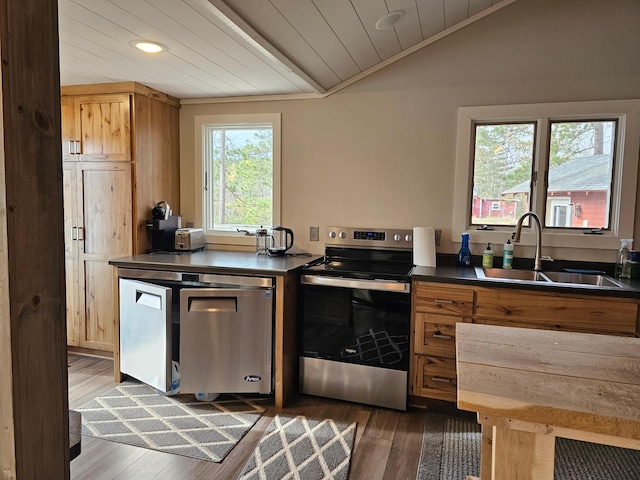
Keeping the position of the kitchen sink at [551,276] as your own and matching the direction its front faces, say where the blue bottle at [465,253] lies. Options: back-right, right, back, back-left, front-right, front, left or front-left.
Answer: right

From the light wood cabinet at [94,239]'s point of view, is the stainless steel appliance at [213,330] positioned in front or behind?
in front

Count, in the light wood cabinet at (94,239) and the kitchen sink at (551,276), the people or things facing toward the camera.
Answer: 2

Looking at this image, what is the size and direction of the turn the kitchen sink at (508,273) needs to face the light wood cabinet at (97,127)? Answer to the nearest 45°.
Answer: approximately 90° to its right

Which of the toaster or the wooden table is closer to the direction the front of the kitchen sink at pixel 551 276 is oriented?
the wooden table

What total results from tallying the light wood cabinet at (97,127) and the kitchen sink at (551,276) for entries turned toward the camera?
2

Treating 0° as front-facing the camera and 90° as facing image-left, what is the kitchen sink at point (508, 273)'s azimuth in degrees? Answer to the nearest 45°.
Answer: approximately 0°

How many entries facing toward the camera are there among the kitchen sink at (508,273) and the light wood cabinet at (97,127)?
2

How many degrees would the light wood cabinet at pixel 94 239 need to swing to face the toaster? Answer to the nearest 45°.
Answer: approximately 45° to its left

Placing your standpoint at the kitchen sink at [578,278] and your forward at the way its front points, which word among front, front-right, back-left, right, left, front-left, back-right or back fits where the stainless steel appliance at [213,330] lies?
front-right

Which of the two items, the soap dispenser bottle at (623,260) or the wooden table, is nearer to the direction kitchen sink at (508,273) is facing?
the wooden table

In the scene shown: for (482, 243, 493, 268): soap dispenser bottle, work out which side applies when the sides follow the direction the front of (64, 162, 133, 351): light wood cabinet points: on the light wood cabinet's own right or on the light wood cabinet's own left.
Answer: on the light wood cabinet's own left
